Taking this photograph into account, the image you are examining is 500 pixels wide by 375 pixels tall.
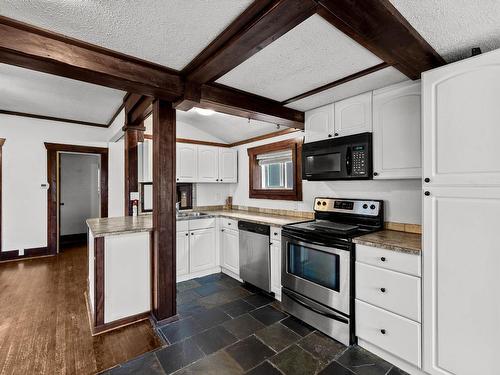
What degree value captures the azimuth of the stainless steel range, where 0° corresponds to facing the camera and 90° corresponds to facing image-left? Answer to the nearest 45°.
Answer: approximately 45°

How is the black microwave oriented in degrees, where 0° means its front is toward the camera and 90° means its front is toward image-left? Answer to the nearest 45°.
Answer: approximately 45°

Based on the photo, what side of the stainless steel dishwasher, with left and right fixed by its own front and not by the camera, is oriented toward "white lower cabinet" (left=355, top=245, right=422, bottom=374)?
left

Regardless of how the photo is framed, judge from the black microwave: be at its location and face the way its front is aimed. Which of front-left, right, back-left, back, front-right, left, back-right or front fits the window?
right

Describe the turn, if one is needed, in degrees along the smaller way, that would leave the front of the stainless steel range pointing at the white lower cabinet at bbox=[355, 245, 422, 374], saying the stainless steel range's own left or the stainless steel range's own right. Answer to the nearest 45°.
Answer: approximately 90° to the stainless steel range's own left

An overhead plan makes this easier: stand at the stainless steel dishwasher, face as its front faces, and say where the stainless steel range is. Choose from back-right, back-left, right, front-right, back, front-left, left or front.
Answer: left

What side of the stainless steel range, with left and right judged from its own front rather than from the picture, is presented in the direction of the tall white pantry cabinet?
left

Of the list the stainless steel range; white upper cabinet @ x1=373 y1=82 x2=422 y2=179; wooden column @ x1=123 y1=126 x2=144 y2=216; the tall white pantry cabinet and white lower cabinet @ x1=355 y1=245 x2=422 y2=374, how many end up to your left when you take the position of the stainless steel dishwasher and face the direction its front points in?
4

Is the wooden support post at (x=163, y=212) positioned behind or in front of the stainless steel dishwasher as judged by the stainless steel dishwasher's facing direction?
in front

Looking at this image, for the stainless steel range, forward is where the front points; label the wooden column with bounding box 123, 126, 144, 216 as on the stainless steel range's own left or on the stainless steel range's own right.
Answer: on the stainless steel range's own right

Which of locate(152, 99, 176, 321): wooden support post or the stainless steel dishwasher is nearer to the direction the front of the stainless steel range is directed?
the wooden support post
